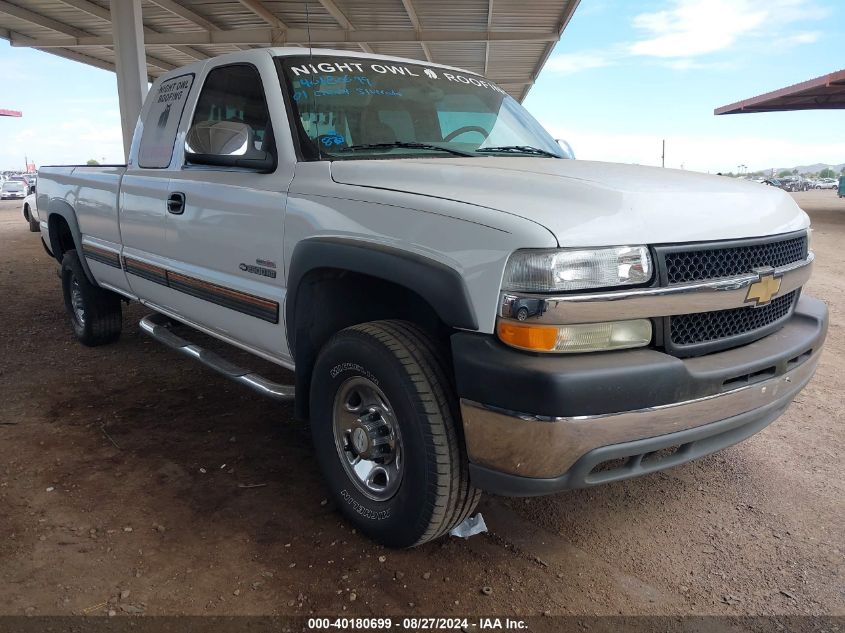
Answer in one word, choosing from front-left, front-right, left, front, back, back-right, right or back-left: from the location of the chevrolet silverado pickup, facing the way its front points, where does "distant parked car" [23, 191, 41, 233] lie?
back

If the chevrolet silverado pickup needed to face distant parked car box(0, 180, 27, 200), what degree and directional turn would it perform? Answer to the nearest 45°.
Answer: approximately 180°

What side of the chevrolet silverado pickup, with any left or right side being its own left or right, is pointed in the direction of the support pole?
back

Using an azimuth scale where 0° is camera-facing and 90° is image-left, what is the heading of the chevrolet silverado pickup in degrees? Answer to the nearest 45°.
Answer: approximately 315°
